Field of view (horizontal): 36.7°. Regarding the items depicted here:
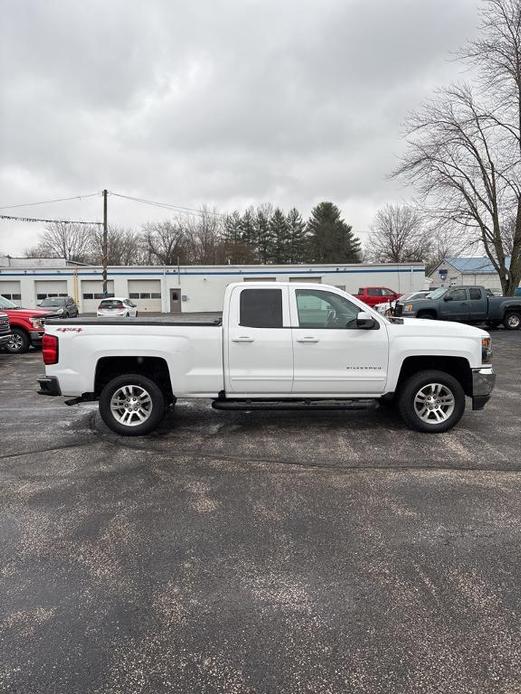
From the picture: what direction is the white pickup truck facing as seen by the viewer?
to the viewer's right

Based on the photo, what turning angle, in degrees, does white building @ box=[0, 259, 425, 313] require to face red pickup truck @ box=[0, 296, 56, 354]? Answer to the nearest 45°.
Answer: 0° — it already faces it

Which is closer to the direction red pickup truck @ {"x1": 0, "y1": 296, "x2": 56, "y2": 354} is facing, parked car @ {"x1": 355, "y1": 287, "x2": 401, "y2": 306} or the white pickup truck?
the white pickup truck

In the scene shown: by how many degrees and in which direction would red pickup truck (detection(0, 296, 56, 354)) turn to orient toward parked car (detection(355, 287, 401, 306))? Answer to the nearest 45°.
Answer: approximately 90° to its left

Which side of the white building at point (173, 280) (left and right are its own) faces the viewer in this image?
front

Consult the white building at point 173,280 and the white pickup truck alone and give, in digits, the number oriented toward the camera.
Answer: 1

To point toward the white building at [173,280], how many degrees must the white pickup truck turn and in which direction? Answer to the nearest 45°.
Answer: approximately 90° to its left

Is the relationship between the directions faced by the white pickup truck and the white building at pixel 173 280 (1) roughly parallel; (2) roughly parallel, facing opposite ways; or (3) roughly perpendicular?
roughly perpendicular

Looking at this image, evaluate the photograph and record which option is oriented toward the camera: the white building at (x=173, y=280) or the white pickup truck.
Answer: the white building

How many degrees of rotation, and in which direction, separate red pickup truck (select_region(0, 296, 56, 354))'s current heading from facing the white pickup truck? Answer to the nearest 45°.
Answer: approximately 45° to its right

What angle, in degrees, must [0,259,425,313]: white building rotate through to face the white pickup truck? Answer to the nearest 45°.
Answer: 0° — it already faces it

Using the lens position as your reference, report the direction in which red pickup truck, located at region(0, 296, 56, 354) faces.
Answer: facing the viewer and to the right of the viewer

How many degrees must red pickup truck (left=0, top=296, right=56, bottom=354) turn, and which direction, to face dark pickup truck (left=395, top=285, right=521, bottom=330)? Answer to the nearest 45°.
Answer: approximately 45° to its left

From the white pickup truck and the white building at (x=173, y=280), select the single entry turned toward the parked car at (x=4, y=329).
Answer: the white building

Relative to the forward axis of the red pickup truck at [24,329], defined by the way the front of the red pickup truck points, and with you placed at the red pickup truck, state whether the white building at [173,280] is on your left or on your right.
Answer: on your left

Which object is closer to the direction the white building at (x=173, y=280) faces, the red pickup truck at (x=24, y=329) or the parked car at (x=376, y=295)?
the red pickup truck
